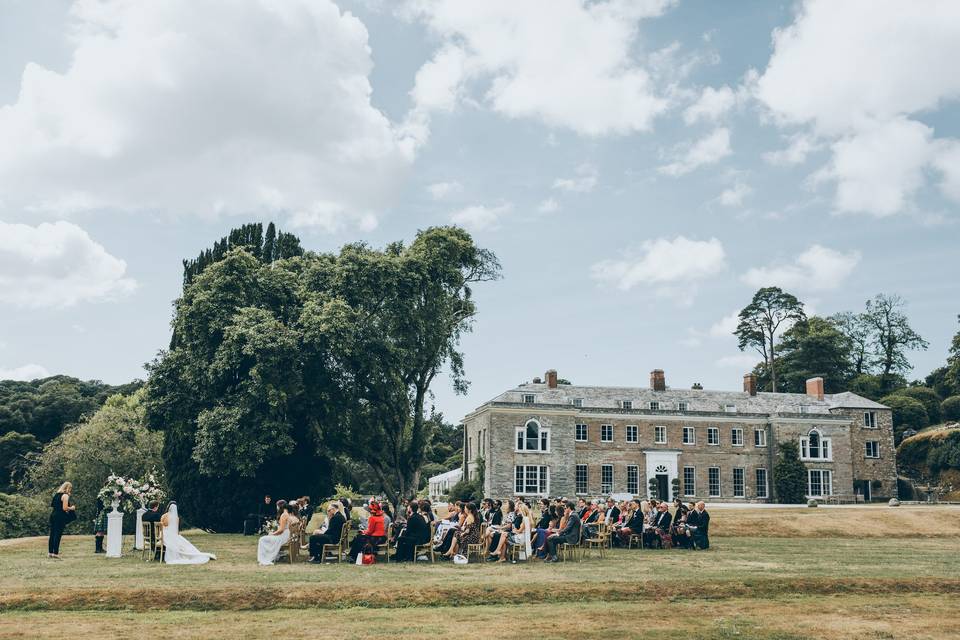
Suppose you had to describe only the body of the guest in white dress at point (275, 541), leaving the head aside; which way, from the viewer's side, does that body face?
to the viewer's left

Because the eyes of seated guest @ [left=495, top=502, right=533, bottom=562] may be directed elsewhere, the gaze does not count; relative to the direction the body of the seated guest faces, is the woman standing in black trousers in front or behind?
in front

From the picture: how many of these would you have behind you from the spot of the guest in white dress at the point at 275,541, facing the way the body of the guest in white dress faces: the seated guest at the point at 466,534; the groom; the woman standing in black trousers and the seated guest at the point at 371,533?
2

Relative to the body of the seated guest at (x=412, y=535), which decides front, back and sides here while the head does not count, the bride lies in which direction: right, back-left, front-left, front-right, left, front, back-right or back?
front

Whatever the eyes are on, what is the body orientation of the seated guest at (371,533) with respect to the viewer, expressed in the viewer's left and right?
facing to the left of the viewer

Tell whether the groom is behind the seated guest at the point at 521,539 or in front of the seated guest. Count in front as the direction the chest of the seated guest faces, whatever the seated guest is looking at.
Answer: in front

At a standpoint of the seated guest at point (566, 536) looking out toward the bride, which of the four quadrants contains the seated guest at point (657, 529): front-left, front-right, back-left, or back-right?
back-right

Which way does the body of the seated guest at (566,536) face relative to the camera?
to the viewer's left

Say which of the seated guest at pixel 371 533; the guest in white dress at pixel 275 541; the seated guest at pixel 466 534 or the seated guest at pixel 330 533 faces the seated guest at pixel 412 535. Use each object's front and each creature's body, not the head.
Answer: the seated guest at pixel 466 534

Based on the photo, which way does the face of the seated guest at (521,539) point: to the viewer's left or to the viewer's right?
to the viewer's left

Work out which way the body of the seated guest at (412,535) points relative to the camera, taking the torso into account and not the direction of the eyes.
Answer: to the viewer's left

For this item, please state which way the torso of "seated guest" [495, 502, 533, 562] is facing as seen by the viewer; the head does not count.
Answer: to the viewer's left

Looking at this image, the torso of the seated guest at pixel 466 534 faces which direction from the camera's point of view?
to the viewer's left

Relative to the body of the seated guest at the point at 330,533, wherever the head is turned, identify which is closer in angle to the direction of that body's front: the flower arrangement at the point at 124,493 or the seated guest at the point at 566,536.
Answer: the flower arrangement

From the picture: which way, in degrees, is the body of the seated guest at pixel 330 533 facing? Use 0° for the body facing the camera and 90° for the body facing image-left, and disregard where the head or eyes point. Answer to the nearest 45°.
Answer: approximately 90°

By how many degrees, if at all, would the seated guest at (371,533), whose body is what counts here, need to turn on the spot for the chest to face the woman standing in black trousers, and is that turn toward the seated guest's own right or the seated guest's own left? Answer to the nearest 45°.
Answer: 0° — they already face them
